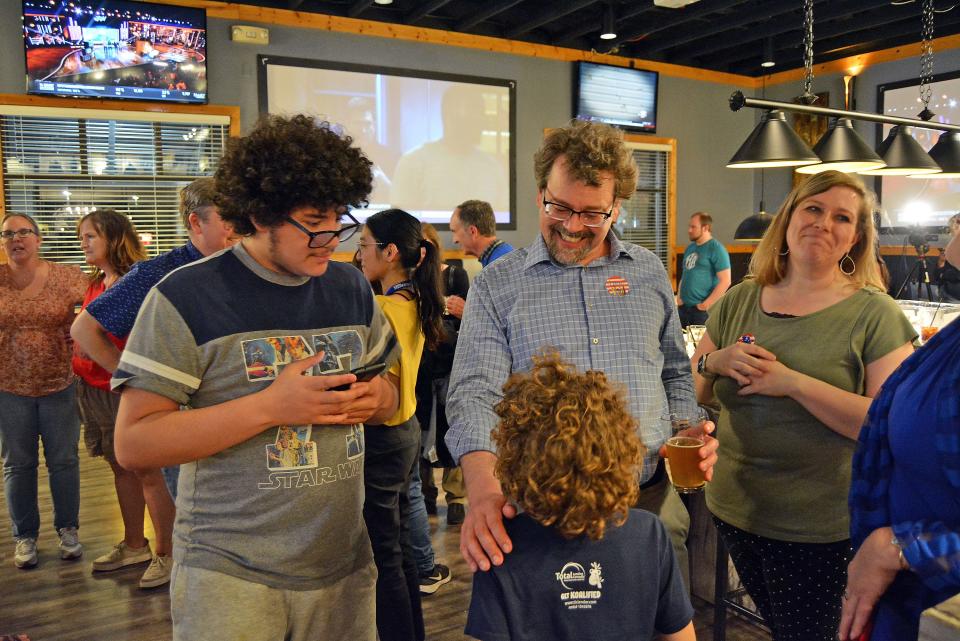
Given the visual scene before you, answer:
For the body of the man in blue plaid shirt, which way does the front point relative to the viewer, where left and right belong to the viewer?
facing the viewer

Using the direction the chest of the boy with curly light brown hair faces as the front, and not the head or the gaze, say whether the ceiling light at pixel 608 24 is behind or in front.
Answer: in front

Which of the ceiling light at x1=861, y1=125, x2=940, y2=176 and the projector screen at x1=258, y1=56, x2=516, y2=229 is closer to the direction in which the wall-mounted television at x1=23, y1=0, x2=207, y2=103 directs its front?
the ceiling light

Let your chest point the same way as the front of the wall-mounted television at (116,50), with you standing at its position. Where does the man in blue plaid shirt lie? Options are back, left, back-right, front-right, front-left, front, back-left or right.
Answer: front

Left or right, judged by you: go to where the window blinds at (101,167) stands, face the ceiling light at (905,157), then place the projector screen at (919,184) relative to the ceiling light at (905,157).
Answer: left

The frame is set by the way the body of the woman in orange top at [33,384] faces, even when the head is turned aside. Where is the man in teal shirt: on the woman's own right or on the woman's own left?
on the woman's own left

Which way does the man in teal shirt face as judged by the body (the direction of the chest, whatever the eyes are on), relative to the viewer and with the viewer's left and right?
facing the viewer and to the left of the viewer

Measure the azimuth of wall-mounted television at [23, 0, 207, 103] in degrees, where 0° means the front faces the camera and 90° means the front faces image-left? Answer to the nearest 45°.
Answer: approximately 0°

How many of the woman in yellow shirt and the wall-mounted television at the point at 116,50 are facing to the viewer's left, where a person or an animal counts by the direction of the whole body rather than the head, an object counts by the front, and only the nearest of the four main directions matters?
1

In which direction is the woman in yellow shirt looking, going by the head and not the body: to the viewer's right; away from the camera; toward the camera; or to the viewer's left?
to the viewer's left

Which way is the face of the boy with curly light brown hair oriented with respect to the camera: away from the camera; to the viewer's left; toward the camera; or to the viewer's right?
away from the camera

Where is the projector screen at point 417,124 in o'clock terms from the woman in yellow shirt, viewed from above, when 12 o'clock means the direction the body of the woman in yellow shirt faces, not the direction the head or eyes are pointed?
The projector screen is roughly at 3 o'clock from the woman in yellow shirt.

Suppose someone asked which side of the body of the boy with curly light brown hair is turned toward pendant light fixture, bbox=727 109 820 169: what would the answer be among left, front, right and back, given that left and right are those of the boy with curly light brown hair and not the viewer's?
front

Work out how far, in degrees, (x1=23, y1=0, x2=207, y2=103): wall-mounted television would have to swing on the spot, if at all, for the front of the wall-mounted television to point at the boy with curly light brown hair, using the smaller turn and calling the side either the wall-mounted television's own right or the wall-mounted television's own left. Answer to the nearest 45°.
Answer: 0° — it already faces them

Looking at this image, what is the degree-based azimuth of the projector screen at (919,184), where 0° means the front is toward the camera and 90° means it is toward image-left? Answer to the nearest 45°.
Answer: approximately 45°

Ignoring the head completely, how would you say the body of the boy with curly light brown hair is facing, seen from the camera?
away from the camera

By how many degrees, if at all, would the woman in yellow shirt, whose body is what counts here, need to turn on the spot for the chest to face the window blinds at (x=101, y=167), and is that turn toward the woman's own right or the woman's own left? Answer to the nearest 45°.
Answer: approximately 45° to the woman's own right
